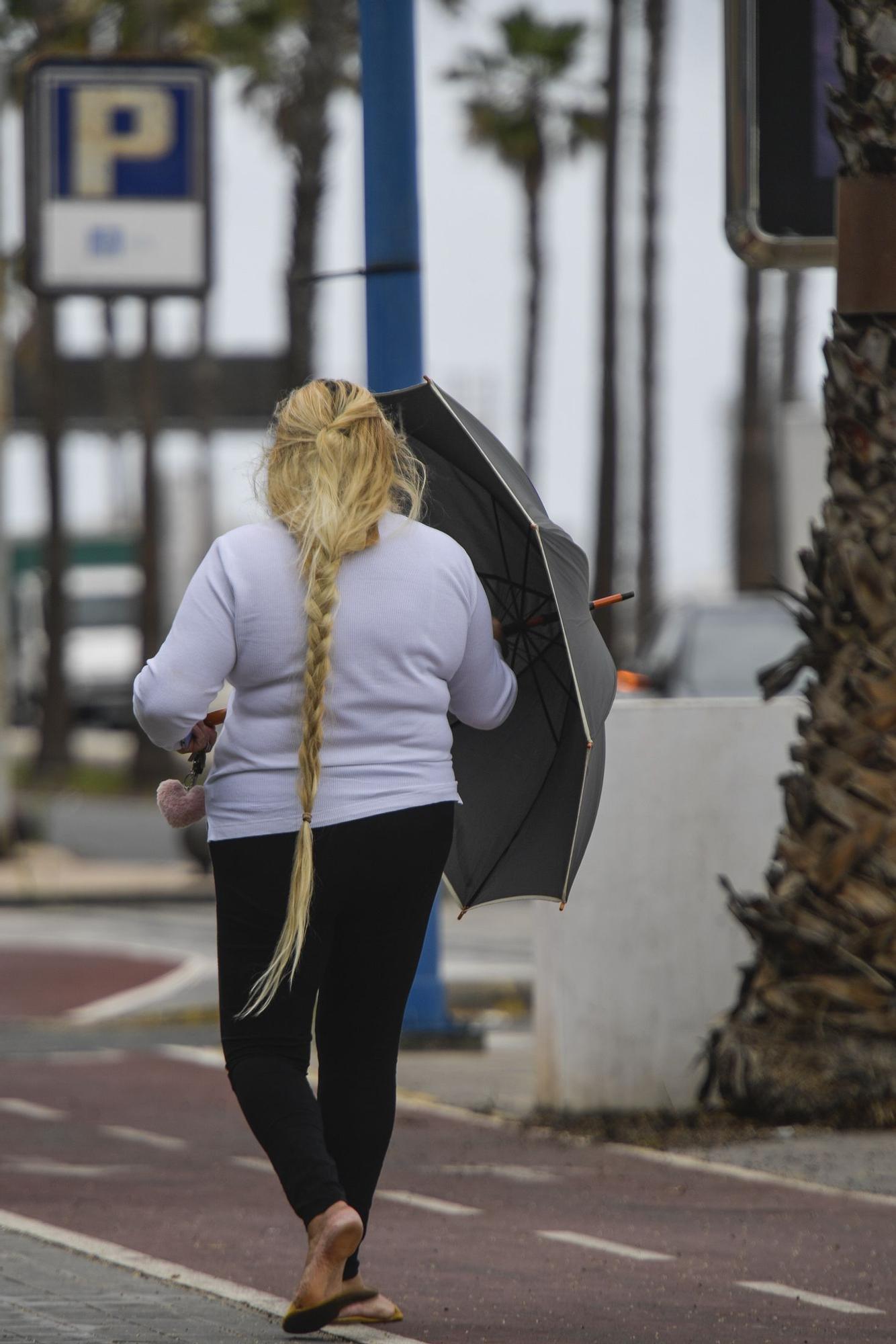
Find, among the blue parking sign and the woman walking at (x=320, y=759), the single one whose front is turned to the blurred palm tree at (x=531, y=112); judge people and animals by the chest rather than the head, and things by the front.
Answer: the woman walking

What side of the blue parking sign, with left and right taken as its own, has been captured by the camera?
front

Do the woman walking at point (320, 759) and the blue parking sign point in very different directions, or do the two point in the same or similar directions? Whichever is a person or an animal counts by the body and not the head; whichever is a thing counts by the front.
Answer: very different directions

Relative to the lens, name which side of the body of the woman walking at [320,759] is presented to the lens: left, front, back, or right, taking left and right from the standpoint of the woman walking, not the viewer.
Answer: back

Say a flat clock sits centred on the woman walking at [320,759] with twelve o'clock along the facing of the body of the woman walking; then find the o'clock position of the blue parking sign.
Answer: The blue parking sign is roughly at 12 o'clock from the woman walking.

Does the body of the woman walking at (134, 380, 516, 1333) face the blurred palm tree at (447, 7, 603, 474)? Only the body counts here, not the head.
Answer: yes

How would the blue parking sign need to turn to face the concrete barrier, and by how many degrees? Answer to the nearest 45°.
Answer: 0° — it already faces it

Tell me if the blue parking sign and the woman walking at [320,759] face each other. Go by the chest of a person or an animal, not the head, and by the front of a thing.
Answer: yes

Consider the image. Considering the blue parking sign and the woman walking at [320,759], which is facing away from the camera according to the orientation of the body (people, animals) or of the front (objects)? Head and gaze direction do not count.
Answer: the woman walking

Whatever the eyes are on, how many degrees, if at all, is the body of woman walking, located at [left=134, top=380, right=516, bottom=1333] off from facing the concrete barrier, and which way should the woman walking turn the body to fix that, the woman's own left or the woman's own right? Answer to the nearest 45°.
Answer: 0° — they already face it

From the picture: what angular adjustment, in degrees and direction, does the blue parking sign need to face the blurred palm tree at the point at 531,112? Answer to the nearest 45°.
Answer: approximately 180°

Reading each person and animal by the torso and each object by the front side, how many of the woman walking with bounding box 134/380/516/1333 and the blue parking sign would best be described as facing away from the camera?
1
